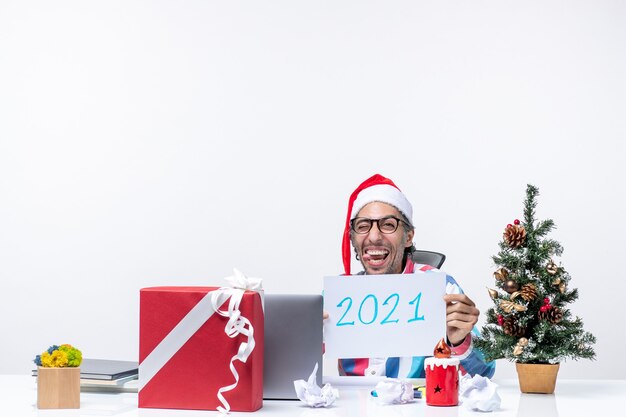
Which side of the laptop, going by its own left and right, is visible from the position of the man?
front

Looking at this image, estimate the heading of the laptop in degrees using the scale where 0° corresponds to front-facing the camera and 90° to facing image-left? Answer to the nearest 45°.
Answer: approximately 180°
